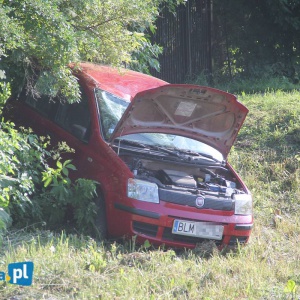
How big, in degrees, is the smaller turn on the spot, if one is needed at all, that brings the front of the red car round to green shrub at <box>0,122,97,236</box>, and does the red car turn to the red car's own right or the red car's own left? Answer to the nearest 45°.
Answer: approximately 135° to the red car's own right

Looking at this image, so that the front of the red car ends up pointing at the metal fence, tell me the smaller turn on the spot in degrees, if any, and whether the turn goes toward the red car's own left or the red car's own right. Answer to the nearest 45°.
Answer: approximately 135° to the red car's own left

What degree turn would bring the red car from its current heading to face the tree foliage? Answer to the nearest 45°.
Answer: approximately 180°

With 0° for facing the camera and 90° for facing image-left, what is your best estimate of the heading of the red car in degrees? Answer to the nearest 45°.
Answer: approximately 315°
